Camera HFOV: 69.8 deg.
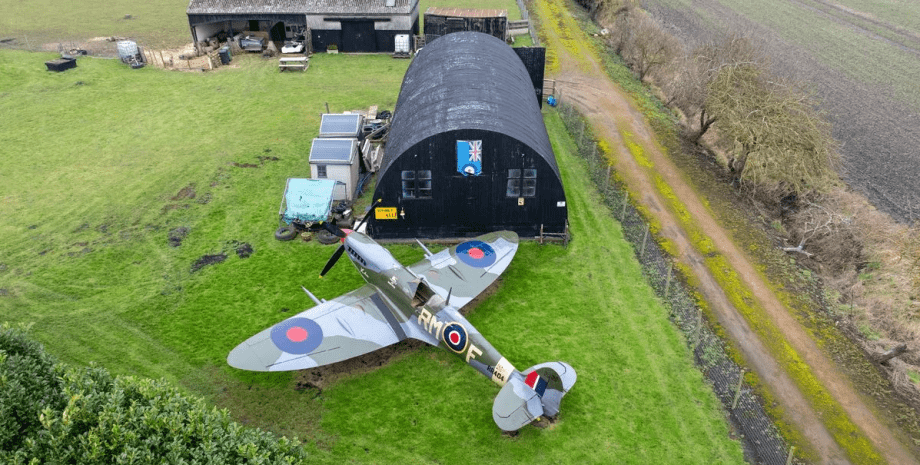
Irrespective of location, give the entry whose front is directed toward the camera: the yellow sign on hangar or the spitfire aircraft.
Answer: the yellow sign on hangar

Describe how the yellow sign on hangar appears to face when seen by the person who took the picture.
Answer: facing the viewer

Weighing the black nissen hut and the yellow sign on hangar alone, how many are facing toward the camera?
2

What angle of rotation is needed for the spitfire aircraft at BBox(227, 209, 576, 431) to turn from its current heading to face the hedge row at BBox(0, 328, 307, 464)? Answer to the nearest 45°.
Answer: approximately 90° to its left

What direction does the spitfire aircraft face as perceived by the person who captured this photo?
facing away from the viewer and to the left of the viewer

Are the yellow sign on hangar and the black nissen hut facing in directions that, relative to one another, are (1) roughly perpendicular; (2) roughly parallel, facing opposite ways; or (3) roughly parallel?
roughly parallel

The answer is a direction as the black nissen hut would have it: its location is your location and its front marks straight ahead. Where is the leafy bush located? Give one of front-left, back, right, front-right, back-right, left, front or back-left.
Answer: front-right

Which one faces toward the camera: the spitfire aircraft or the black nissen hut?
the black nissen hut

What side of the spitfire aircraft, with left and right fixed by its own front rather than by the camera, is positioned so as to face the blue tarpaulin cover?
front

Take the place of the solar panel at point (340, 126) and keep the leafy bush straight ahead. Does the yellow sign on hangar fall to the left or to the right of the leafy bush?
left

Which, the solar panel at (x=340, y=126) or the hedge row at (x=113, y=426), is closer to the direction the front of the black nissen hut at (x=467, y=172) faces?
the hedge row

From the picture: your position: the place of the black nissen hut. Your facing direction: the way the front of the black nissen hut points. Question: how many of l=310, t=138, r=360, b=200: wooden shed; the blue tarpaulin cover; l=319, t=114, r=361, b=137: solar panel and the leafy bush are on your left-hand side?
0

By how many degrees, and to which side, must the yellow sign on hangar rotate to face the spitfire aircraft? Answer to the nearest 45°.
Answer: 0° — it already faces it

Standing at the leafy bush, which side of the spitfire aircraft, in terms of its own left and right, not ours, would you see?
left

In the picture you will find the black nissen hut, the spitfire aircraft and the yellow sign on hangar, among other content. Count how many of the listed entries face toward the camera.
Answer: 2

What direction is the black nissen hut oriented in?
toward the camera

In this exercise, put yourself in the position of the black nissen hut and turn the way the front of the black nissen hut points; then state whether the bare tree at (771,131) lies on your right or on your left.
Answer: on your left

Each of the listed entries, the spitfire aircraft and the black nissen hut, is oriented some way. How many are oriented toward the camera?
1

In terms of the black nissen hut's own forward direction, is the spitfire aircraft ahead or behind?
ahead
